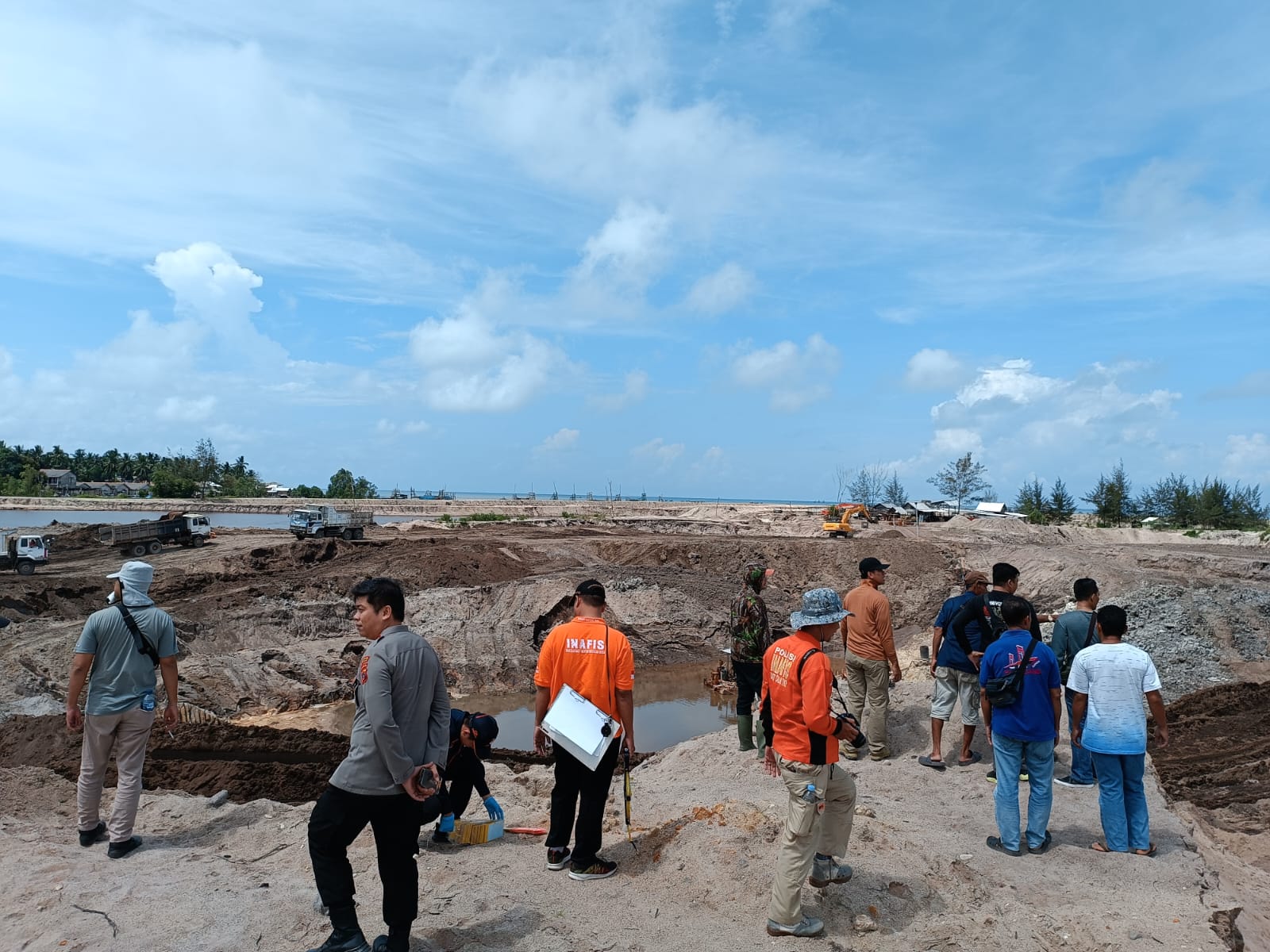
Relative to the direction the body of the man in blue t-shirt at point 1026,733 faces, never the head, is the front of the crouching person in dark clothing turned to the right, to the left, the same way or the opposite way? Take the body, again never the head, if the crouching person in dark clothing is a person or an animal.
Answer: to the right

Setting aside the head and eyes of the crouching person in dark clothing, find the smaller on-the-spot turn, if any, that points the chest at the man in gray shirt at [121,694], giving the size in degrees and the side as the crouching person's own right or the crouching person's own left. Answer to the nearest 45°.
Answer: approximately 135° to the crouching person's own right

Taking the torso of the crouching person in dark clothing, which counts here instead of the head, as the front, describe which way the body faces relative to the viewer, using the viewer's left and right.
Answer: facing the viewer and to the right of the viewer

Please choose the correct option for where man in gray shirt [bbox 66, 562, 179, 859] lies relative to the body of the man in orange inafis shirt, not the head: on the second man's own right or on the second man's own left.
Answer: on the second man's own left

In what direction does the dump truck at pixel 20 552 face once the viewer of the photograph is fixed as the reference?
facing to the right of the viewer

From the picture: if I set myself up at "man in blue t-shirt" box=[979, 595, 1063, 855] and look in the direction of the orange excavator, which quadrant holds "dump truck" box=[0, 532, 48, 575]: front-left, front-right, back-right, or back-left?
front-left

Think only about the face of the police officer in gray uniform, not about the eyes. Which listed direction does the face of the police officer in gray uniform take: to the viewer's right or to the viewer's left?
to the viewer's left

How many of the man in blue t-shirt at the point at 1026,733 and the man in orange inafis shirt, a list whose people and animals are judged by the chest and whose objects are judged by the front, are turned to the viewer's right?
0

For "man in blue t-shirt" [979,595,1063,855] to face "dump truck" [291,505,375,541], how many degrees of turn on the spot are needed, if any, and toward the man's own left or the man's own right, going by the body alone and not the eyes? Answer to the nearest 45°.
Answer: approximately 45° to the man's own left

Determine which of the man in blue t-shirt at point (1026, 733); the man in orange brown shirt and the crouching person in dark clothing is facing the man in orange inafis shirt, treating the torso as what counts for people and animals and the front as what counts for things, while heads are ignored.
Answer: the crouching person in dark clothing

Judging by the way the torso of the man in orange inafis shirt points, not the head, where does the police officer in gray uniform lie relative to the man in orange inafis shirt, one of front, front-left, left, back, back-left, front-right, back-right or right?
back-left

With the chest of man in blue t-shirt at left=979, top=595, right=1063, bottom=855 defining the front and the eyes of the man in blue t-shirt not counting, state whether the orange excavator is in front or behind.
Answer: in front

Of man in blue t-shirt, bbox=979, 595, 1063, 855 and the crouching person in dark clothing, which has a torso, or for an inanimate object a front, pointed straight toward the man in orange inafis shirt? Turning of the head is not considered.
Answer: the crouching person in dark clothing

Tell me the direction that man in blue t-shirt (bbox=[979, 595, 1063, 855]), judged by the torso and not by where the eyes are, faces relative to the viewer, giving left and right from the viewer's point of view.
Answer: facing away from the viewer

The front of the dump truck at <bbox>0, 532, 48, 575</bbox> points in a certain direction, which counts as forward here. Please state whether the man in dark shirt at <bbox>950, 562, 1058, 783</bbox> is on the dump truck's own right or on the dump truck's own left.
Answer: on the dump truck's own right

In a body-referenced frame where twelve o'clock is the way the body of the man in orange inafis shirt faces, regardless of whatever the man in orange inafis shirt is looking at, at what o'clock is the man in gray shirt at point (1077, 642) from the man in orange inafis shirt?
The man in gray shirt is roughly at 2 o'clock from the man in orange inafis shirt.

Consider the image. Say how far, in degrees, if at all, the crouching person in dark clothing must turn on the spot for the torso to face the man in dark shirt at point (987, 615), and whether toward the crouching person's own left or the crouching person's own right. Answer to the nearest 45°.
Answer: approximately 45° to the crouching person's own left
